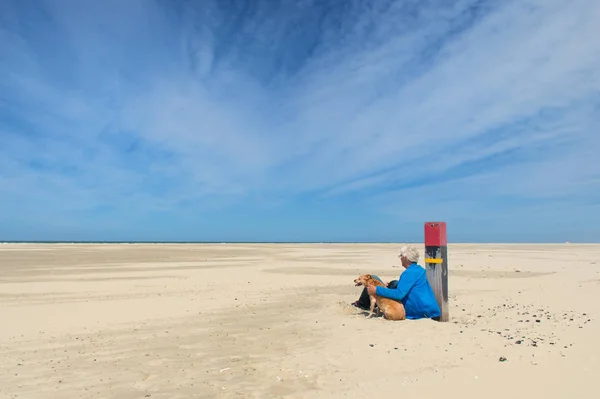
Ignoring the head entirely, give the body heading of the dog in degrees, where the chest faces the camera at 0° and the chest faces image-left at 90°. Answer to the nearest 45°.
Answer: approximately 90°

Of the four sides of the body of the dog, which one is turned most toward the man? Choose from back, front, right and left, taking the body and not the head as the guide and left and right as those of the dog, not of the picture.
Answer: back

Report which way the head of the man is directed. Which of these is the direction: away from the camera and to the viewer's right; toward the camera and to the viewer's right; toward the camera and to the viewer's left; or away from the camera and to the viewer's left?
away from the camera and to the viewer's left

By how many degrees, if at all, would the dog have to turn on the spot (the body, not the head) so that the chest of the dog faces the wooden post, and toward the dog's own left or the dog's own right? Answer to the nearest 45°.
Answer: approximately 180°
